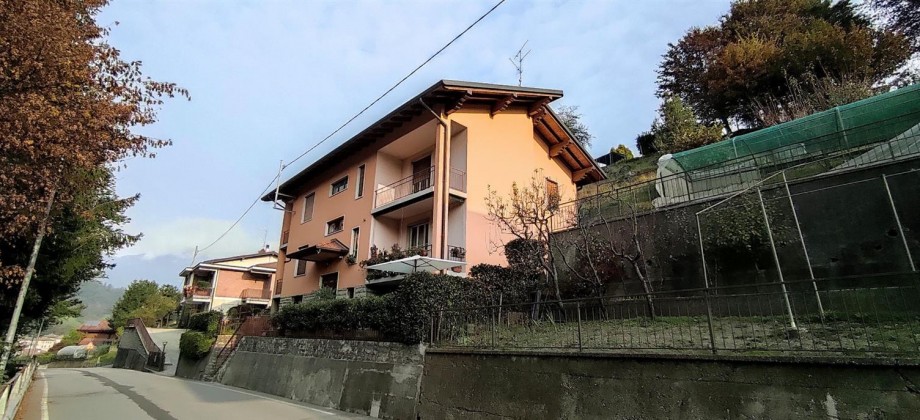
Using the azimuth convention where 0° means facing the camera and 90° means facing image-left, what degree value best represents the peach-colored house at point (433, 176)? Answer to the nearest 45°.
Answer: approximately 45°

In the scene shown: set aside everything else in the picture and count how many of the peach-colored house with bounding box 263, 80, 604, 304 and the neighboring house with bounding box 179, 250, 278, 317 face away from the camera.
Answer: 0

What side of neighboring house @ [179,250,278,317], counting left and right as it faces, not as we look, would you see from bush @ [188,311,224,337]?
front

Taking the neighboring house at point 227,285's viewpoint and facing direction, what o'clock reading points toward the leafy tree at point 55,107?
The leafy tree is roughly at 12 o'clock from the neighboring house.

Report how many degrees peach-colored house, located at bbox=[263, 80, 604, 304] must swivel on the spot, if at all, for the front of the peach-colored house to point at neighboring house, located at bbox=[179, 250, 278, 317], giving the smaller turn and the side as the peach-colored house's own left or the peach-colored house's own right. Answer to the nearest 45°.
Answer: approximately 90° to the peach-colored house's own right

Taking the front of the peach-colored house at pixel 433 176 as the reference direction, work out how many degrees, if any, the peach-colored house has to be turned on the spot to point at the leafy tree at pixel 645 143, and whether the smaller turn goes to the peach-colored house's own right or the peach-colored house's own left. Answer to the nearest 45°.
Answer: approximately 180°

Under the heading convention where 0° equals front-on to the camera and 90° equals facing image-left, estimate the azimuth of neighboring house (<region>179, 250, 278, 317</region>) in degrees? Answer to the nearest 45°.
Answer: approximately 0°

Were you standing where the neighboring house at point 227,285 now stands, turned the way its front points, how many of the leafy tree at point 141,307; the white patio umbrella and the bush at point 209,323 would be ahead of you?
2

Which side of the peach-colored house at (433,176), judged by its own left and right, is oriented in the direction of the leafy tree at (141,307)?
right

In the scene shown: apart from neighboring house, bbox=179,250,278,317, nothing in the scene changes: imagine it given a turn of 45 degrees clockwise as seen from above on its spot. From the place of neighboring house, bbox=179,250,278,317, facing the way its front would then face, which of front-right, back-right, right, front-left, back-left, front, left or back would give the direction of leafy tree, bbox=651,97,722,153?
left

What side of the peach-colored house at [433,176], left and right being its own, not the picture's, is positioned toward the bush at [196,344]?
right

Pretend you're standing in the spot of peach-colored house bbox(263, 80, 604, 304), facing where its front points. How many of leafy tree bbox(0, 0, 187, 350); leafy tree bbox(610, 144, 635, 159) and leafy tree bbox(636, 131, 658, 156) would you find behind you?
2

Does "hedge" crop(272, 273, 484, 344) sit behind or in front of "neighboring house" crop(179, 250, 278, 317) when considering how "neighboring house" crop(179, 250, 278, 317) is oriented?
in front

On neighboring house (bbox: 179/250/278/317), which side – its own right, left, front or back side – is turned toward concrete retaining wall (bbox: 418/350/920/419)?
front
